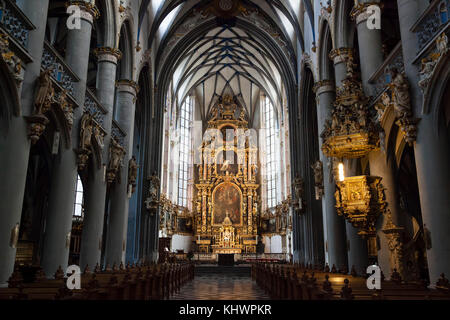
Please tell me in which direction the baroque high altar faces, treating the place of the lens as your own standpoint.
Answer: facing the viewer

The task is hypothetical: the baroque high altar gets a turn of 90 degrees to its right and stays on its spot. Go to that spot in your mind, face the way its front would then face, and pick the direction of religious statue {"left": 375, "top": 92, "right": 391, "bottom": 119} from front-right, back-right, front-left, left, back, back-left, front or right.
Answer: left

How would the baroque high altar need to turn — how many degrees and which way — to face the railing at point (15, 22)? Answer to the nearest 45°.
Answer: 0° — it already faces it

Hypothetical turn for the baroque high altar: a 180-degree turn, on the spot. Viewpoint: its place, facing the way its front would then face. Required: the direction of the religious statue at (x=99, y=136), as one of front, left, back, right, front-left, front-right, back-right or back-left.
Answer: back

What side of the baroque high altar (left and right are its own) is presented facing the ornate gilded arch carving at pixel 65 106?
front

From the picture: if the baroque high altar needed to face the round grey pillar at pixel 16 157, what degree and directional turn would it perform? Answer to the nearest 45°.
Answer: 0° — it already faces it

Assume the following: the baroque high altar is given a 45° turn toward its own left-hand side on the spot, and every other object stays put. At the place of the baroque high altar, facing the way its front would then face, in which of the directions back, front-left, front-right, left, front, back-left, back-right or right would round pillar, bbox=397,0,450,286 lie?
front-right

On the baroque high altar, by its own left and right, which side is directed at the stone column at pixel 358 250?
front
